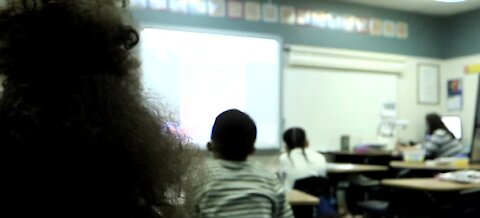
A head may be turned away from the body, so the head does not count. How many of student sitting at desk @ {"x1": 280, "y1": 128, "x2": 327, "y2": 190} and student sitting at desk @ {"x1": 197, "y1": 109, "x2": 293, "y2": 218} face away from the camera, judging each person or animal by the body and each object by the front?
2

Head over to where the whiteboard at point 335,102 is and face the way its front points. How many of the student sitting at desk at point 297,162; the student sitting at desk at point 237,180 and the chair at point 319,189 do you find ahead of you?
3

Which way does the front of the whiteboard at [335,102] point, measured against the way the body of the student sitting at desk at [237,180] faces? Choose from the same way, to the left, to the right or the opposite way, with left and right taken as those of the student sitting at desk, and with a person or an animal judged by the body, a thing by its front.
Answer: the opposite way

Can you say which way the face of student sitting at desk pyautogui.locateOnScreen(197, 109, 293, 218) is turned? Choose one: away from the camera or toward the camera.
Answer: away from the camera

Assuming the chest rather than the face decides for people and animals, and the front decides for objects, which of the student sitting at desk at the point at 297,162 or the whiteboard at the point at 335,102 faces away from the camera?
the student sitting at desk

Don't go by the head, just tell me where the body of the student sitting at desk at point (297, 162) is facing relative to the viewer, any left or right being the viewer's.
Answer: facing away from the viewer

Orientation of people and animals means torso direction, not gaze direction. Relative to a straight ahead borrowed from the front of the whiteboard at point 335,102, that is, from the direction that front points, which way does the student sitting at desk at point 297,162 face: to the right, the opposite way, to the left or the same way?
the opposite way

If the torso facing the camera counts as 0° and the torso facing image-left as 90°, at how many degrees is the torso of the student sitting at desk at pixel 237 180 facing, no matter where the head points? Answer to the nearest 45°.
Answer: approximately 180°

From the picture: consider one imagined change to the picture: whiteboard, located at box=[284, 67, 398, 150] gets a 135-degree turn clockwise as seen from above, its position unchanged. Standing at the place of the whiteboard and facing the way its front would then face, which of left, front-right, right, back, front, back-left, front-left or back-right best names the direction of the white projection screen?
left

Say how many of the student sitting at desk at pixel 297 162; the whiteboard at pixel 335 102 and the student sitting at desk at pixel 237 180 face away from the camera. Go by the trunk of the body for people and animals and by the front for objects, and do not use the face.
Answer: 2

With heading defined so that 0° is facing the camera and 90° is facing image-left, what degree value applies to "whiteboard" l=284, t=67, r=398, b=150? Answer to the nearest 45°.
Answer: approximately 0°

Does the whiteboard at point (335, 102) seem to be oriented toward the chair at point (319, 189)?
yes
